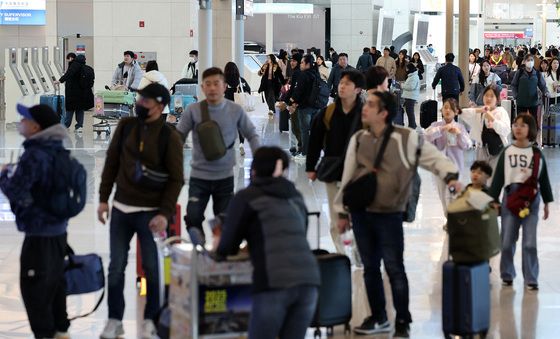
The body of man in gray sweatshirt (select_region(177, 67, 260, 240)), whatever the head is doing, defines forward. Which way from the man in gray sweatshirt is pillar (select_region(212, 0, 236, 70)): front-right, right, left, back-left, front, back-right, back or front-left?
back

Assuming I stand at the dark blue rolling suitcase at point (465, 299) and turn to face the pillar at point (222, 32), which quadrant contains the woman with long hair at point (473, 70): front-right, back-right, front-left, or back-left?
front-right

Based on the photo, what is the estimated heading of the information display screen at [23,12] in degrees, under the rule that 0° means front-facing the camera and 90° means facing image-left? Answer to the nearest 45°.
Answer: approximately 0°

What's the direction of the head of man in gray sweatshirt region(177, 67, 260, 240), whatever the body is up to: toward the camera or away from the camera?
toward the camera

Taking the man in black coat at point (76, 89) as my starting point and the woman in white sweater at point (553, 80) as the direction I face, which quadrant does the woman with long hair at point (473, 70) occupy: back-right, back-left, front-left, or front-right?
front-left

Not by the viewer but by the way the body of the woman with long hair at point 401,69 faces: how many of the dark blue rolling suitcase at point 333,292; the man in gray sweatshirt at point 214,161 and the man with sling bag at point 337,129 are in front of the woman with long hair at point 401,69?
3

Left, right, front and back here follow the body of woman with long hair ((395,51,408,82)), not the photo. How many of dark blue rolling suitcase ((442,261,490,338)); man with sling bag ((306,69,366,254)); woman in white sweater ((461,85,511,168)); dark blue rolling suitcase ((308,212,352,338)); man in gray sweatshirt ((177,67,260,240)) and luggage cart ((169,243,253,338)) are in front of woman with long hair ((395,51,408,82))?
6

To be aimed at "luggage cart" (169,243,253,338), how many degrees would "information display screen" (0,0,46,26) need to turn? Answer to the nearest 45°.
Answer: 0° — it already faces it

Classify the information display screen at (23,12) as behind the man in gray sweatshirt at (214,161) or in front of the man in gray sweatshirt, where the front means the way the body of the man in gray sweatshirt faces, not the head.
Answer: behind

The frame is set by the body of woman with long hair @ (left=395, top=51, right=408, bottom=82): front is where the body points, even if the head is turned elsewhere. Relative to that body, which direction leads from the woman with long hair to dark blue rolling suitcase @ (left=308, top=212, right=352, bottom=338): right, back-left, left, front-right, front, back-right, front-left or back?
front

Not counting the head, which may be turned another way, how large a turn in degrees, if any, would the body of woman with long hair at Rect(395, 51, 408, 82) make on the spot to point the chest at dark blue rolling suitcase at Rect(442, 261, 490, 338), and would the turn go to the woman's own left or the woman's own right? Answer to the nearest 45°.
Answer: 0° — they already face it

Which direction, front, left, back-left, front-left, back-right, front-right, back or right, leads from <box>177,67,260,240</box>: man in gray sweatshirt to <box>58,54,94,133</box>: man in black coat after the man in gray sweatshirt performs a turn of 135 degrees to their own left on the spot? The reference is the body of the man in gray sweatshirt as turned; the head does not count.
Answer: front-left

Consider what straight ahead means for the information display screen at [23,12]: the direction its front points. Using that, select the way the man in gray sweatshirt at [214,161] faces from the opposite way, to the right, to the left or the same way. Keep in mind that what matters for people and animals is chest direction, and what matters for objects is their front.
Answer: the same way

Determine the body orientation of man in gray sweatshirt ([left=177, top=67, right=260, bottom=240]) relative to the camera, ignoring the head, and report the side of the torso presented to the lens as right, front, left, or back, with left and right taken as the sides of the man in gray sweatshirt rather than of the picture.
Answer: front

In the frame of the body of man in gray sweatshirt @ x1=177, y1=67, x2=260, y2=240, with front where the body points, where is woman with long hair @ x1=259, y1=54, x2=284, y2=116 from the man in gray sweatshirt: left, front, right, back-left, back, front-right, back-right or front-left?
back

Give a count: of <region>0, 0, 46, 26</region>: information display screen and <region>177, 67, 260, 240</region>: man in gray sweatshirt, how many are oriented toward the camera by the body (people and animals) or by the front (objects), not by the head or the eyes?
2

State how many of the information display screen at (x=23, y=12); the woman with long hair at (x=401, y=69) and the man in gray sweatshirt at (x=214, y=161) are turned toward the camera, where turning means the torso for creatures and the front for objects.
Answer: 3

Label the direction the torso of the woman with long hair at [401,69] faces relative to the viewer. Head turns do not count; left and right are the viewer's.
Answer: facing the viewer

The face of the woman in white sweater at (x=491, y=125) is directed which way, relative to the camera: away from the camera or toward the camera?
toward the camera
